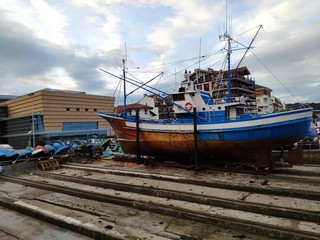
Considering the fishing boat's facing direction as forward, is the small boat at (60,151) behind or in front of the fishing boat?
in front

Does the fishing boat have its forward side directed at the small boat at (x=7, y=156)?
yes

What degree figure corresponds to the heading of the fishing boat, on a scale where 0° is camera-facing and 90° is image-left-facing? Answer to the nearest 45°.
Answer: approximately 90°
